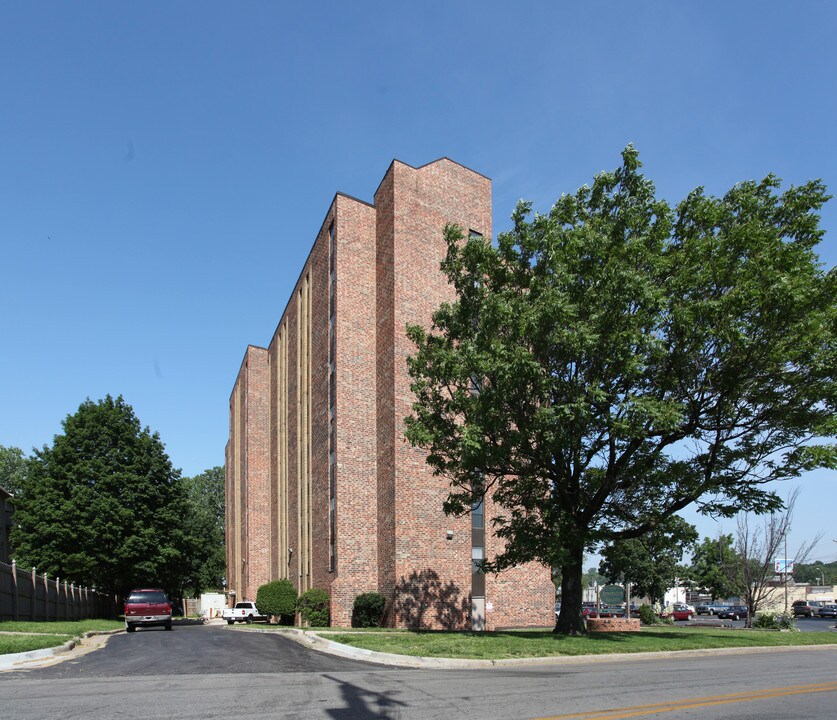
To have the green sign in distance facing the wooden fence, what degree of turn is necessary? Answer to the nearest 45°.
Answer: approximately 45° to its right

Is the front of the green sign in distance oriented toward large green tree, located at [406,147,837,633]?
yes

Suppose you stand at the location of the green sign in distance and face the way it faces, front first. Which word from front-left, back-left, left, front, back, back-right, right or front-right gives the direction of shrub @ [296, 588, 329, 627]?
front-right

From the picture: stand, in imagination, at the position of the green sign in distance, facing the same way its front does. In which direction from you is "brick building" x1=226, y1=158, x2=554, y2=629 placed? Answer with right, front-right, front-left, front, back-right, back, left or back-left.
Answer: back-right

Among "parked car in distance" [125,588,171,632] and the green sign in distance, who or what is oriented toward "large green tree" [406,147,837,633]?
the green sign in distance

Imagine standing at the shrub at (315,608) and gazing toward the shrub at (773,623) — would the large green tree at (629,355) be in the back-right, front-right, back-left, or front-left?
front-right

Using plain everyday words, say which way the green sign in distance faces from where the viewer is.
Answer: facing the viewer
